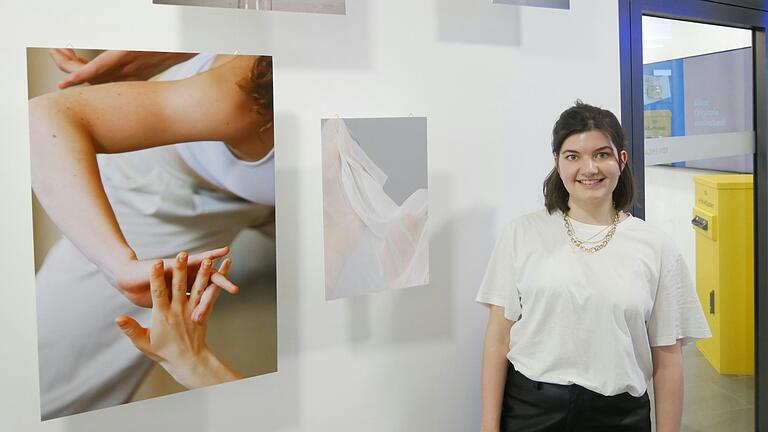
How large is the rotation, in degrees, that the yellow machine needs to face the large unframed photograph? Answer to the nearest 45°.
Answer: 0° — it already faces it

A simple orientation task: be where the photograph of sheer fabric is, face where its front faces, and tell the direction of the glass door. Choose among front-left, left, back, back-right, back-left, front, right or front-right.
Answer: left

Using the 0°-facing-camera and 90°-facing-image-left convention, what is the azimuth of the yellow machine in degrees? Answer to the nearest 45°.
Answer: approximately 45°

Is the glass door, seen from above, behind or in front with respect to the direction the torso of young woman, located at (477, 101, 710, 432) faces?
behind

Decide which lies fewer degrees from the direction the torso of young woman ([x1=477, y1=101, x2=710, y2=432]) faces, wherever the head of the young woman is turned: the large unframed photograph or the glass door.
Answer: the large unframed photograph

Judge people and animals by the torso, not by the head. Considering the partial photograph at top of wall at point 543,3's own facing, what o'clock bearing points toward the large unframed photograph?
The large unframed photograph is roughly at 3 o'clock from the partial photograph at top of wall.

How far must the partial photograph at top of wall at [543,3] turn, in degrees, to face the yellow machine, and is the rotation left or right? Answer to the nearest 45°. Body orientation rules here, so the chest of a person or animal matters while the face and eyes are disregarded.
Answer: approximately 90° to its left

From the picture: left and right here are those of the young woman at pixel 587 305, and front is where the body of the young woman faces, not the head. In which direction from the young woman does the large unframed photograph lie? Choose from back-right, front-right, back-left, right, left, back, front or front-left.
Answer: front-right
